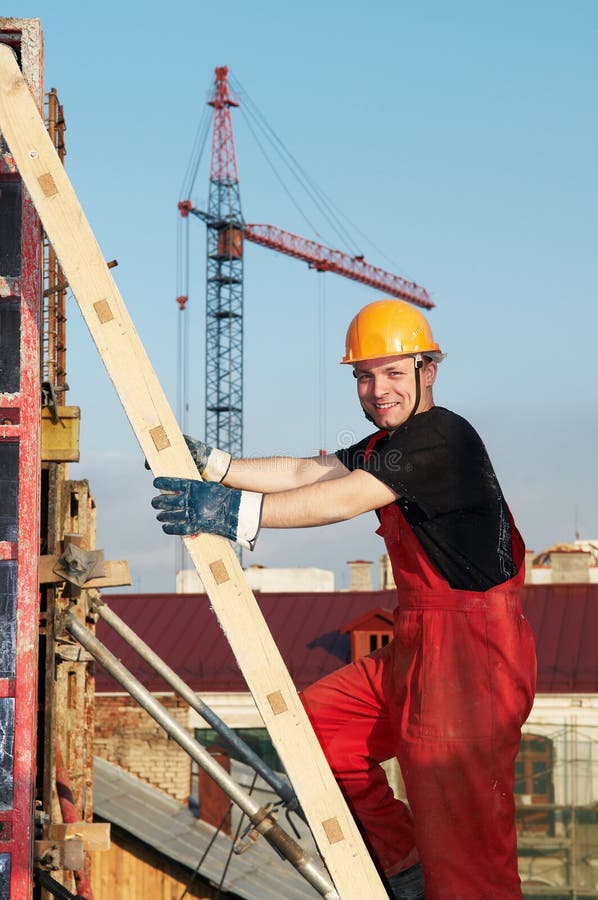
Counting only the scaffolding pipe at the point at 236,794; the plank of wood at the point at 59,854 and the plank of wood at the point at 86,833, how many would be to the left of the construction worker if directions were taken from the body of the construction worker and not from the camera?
0

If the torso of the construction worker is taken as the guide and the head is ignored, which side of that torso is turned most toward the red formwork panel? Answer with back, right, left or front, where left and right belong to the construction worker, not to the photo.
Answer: front

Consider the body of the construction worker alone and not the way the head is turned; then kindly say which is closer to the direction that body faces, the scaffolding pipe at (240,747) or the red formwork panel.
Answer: the red formwork panel

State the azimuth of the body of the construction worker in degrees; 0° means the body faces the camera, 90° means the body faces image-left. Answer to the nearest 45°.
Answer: approximately 90°

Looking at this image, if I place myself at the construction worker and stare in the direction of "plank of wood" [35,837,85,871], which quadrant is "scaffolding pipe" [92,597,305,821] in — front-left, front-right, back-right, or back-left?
front-right

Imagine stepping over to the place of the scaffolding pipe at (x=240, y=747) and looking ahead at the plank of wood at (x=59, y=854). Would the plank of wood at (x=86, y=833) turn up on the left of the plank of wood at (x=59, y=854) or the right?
right

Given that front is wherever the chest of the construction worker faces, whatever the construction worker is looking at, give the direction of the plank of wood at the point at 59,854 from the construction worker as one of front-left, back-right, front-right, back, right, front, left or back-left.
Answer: front-right

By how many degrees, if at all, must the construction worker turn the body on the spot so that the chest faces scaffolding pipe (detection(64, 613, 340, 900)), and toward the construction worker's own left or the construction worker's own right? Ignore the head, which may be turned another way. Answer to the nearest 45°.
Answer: approximately 45° to the construction worker's own right
